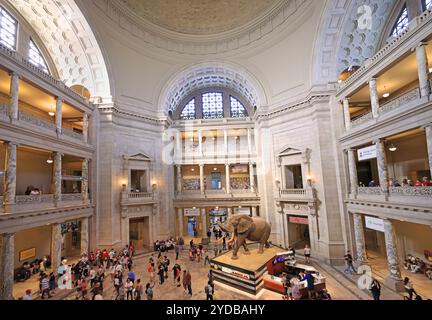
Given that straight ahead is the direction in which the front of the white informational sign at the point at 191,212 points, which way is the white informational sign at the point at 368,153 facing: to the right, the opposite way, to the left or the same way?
to the right

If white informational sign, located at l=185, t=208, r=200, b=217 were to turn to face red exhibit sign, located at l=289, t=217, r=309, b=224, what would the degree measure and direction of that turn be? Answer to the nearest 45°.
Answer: approximately 45° to its left

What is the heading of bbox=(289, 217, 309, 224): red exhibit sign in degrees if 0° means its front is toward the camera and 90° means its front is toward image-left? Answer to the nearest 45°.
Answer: approximately 0°

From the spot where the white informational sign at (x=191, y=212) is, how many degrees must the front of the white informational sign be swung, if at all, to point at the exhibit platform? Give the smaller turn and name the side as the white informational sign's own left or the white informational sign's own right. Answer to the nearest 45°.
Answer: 0° — it already faces it

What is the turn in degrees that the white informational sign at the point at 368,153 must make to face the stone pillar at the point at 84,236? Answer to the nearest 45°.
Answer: approximately 45° to its right

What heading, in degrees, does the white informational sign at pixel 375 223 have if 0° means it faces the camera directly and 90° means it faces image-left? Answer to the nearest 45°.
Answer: approximately 45°

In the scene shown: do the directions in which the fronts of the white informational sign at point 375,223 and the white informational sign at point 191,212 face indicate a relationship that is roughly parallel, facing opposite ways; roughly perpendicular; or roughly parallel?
roughly perpendicular

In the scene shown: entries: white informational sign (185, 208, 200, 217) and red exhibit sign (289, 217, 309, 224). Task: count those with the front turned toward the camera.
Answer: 2
